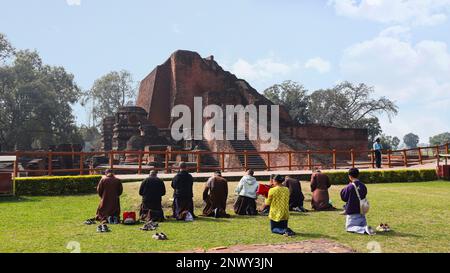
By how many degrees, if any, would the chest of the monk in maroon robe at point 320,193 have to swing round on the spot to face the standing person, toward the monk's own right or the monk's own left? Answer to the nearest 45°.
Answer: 0° — they already face them

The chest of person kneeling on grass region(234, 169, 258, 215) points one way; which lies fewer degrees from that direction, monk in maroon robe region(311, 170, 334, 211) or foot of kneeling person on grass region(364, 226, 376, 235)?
the monk in maroon robe

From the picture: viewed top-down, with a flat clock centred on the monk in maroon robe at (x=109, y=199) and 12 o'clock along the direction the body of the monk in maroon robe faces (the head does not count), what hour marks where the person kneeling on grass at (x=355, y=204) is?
The person kneeling on grass is roughly at 4 o'clock from the monk in maroon robe.

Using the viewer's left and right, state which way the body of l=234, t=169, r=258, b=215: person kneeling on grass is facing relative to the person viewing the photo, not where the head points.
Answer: facing away from the viewer

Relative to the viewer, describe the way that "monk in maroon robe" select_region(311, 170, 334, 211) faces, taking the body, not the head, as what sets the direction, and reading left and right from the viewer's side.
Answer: facing away from the viewer

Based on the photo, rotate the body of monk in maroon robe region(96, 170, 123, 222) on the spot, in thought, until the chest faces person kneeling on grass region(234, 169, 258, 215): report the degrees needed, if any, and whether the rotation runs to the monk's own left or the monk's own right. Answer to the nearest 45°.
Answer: approximately 90° to the monk's own right

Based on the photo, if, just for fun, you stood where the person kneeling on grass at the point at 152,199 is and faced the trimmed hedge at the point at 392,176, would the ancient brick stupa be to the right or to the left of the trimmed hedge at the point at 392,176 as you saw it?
left

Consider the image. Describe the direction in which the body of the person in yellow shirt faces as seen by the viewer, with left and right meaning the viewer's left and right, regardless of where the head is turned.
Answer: facing away from the viewer and to the left of the viewer

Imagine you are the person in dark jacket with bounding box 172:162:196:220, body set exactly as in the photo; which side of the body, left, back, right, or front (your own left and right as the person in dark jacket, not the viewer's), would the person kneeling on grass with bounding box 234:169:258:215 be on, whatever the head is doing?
right
